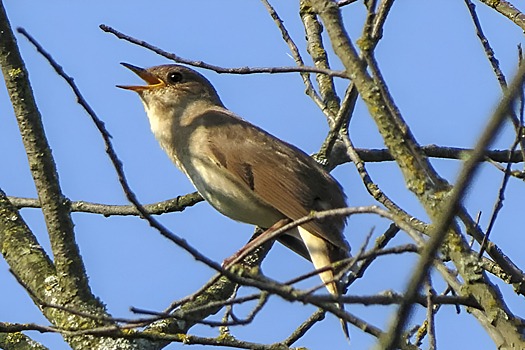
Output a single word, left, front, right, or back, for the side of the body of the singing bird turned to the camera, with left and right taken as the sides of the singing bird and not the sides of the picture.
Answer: left
